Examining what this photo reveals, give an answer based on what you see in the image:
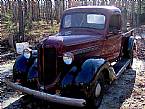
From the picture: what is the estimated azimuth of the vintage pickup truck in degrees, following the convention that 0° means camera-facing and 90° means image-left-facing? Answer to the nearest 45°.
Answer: approximately 45°
